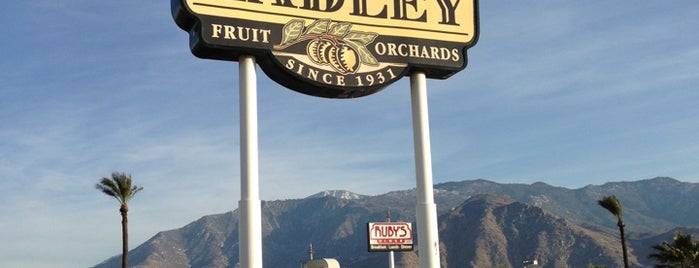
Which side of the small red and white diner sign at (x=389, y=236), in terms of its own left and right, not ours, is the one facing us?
front

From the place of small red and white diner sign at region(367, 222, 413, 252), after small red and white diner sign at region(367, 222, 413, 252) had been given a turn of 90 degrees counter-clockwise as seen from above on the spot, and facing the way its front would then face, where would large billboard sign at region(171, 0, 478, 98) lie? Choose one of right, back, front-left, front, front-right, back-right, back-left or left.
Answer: right
